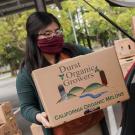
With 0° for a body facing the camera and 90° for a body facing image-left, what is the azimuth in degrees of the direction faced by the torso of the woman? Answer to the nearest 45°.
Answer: approximately 315°

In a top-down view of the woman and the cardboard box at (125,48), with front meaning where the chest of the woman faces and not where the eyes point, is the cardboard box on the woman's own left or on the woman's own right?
on the woman's own left
